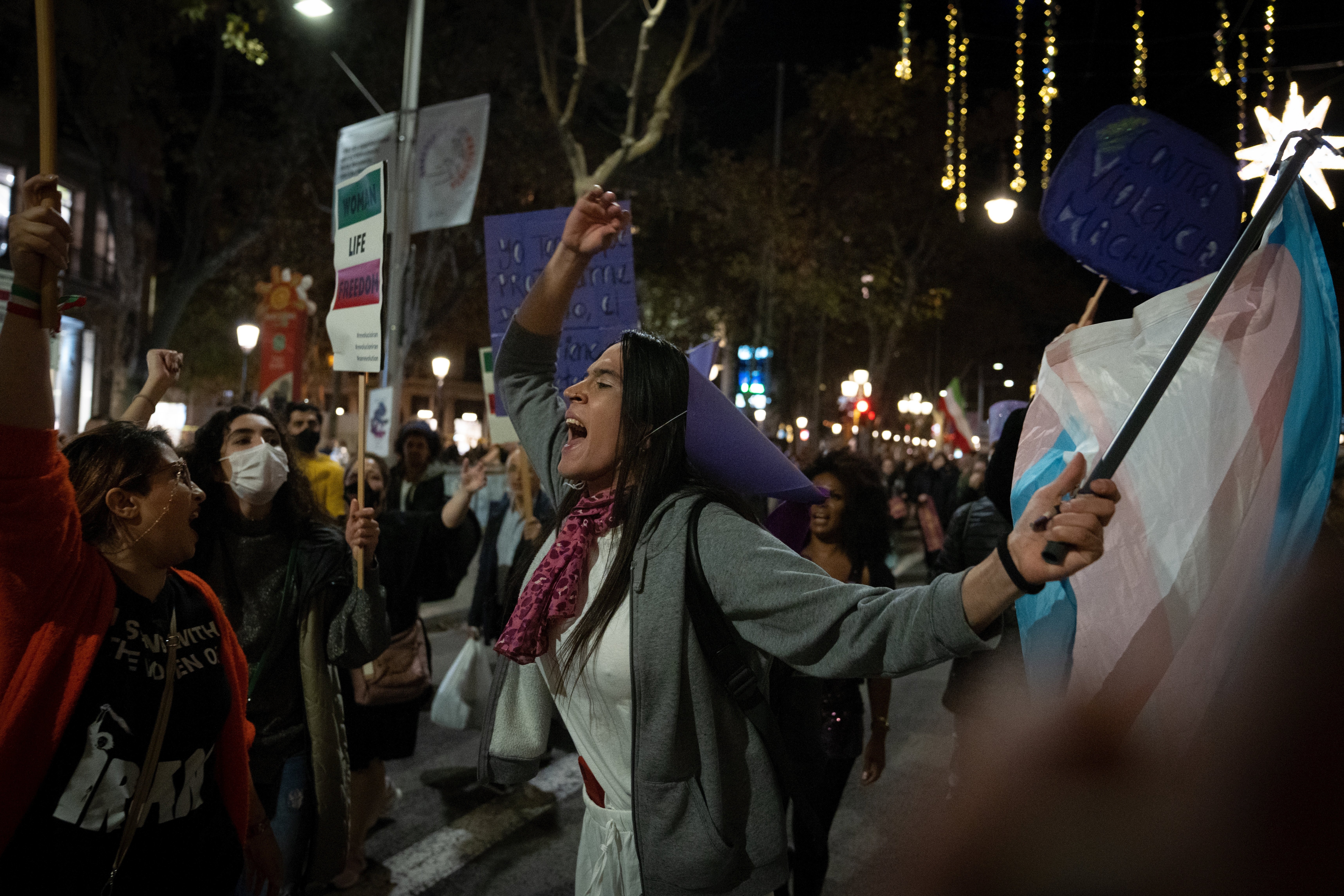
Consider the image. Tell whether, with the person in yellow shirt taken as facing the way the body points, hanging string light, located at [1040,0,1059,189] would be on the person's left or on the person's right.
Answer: on the person's left

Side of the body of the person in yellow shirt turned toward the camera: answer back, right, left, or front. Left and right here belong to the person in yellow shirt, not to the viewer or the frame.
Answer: front

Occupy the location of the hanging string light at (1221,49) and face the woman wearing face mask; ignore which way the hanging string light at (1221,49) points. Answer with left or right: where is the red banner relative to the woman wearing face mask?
right

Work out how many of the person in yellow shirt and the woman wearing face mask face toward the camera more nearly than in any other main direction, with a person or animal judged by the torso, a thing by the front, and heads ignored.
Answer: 2

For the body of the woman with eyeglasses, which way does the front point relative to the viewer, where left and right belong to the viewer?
facing the viewer and to the right of the viewer

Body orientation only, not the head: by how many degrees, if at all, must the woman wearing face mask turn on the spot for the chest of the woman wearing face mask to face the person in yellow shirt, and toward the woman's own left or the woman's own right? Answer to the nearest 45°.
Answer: approximately 180°

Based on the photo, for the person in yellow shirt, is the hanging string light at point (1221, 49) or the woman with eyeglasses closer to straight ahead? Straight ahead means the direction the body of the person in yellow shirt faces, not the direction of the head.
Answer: the woman with eyeglasses

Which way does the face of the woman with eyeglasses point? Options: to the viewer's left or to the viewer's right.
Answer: to the viewer's right

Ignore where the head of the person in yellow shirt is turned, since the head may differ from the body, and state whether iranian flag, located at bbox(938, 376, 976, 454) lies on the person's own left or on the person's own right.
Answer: on the person's own left

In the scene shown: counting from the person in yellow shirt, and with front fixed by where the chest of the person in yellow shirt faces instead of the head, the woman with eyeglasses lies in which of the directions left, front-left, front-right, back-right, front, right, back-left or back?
front

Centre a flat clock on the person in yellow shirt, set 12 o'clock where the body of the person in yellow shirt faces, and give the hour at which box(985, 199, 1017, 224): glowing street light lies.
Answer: The glowing street light is roughly at 8 o'clock from the person in yellow shirt.

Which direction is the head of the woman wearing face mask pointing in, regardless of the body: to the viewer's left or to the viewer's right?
to the viewer's right

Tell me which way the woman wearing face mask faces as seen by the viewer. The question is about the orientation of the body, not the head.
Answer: toward the camera

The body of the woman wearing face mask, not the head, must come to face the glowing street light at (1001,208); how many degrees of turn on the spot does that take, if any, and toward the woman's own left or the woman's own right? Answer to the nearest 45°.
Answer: approximately 135° to the woman's own left

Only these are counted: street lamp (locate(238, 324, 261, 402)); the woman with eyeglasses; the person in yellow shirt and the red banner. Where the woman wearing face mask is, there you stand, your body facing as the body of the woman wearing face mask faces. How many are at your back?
3

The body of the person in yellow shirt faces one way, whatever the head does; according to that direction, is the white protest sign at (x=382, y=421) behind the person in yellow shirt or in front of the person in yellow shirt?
behind
